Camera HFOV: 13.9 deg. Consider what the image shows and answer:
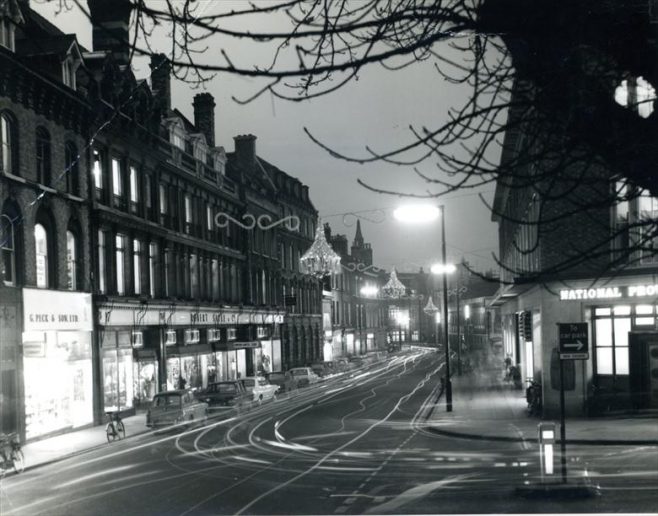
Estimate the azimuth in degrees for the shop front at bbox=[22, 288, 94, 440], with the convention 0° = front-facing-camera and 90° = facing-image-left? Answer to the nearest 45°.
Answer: approximately 315°

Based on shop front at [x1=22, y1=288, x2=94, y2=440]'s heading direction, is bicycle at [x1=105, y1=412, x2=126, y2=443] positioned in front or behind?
in front

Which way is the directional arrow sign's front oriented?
toward the camera

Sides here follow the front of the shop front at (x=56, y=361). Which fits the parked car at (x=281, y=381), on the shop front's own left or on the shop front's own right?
on the shop front's own left

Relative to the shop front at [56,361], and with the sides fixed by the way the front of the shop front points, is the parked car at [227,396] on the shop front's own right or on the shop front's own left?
on the shop front's own left

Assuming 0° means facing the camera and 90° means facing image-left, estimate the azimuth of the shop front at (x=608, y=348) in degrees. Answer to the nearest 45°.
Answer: approximately 0°

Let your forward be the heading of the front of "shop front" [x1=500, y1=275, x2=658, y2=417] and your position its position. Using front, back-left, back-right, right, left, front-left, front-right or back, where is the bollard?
front
